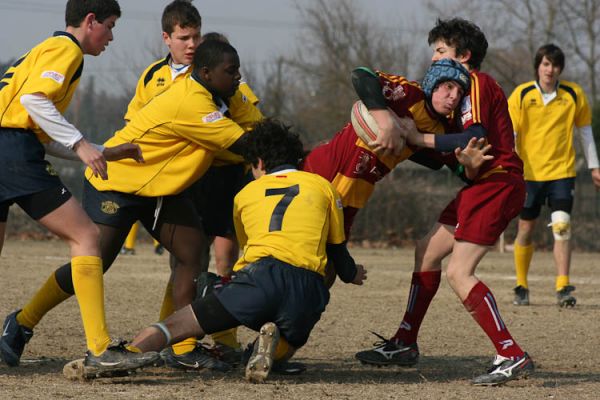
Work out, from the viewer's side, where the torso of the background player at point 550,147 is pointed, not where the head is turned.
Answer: toward the camera

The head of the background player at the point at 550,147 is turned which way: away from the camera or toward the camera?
toward the camera
